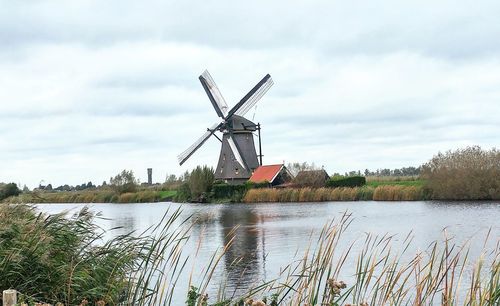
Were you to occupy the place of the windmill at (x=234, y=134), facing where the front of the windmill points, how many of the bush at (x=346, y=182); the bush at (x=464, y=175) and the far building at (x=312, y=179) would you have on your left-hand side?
3

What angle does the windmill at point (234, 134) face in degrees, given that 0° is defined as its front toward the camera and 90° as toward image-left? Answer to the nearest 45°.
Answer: approximately 45°

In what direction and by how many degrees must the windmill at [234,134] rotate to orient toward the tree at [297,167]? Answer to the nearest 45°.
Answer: approximately 135° to its left

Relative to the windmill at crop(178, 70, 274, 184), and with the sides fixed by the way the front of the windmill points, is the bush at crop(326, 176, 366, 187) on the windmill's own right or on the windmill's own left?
on the windmill's own left

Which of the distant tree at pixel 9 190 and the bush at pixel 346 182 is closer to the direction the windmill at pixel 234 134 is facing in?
the distant tree

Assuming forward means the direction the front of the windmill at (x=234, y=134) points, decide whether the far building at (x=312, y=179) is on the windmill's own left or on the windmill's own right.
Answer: on the windmill's own left

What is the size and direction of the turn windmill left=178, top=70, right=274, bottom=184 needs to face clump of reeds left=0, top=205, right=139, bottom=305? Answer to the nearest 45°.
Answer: approximately 45° to its left
